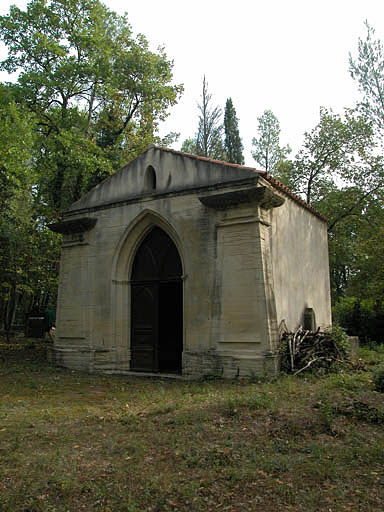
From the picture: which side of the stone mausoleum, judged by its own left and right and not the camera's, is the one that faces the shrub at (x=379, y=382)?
left

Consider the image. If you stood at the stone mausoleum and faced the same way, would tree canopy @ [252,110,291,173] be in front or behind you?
behind

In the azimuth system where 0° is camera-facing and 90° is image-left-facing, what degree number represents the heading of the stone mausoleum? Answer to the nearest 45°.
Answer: approximately 45°

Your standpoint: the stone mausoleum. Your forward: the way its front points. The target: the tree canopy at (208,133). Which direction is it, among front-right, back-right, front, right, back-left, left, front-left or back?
back-right

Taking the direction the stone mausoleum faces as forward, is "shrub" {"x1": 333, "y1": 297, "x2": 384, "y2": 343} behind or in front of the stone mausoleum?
behind

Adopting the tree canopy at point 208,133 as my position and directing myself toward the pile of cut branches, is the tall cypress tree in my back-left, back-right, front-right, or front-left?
back-left

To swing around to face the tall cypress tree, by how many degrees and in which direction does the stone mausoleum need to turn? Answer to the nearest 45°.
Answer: approximately 135° to its right
